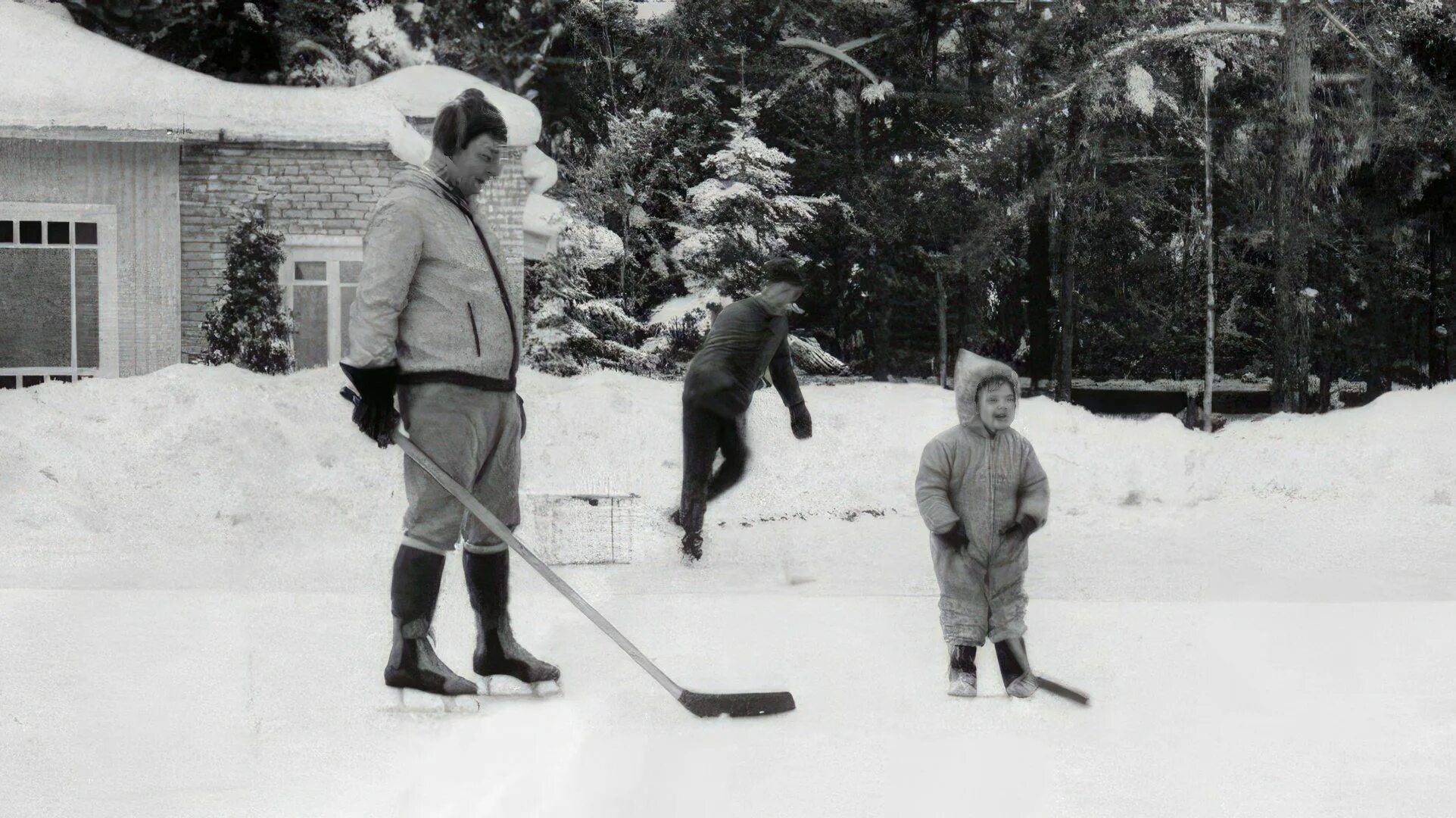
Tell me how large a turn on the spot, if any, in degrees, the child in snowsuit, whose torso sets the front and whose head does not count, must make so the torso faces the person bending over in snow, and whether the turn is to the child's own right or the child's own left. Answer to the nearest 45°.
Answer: approximately 135° to the child's own right

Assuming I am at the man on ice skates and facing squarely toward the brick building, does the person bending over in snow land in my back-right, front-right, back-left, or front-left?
front-right

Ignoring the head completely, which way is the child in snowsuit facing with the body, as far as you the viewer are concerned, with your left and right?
facing the viewer

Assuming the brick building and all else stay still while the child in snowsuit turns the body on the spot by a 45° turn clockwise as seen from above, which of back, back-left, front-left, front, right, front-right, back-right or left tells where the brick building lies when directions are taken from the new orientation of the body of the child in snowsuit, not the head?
right

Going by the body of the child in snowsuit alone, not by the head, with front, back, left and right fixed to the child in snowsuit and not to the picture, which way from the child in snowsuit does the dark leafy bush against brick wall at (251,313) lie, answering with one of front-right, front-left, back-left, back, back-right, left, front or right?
back-right

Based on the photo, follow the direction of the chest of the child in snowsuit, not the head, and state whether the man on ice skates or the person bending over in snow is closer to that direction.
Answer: the man on ice skates

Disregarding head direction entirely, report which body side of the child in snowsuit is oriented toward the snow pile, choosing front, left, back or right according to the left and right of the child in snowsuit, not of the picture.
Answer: back

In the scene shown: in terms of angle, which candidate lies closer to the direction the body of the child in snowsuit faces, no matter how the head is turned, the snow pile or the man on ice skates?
the man on ice skates

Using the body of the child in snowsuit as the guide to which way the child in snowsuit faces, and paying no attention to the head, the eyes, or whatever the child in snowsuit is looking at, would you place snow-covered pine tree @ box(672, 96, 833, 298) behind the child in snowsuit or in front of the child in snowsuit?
behind
